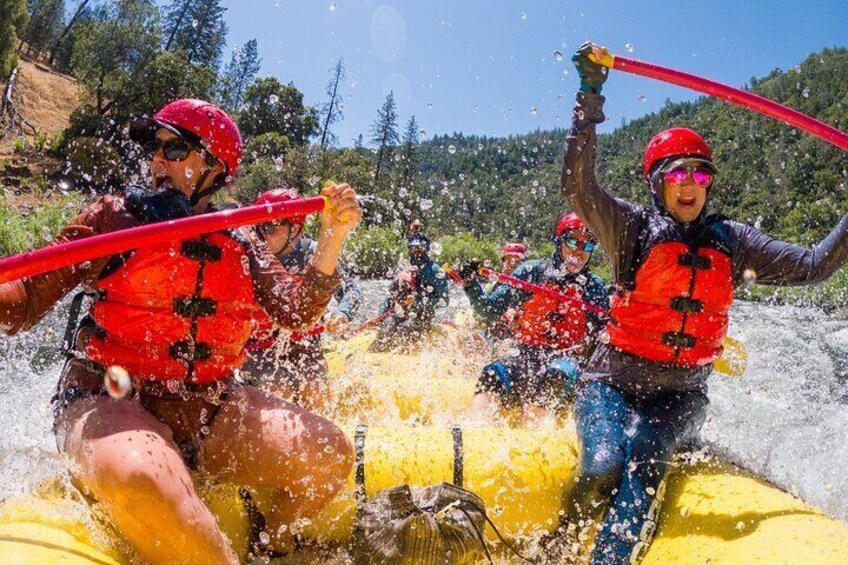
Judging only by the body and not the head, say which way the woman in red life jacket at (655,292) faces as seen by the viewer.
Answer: toward the camera

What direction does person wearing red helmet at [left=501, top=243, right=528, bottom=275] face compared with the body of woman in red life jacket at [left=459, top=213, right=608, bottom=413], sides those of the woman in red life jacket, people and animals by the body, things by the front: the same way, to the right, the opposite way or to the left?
the same way

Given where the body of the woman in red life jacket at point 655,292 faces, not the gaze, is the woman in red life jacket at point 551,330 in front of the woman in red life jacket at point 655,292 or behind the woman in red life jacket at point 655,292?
behind

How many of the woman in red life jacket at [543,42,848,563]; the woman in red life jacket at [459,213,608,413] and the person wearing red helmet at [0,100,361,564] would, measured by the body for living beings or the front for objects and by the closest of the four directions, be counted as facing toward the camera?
3

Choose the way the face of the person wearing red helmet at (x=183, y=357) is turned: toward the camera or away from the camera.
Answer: toward the camera

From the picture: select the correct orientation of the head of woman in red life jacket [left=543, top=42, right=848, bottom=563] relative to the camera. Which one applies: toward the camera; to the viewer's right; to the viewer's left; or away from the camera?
toward the camera

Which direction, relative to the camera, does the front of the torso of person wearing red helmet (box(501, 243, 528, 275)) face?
toward the camera

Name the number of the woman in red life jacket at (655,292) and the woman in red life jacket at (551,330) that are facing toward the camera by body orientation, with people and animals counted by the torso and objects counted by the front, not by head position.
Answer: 2

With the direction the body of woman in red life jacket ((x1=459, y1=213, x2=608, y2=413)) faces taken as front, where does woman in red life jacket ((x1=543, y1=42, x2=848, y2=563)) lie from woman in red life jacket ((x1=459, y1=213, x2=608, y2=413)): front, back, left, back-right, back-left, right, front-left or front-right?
front

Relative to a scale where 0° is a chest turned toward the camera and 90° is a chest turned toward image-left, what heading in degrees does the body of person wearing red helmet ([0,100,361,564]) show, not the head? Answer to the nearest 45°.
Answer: approximately 0°

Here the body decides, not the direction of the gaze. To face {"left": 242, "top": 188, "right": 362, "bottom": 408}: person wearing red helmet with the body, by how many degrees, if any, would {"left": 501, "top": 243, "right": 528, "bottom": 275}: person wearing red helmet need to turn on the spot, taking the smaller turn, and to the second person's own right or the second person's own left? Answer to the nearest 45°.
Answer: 0° — they already face them
